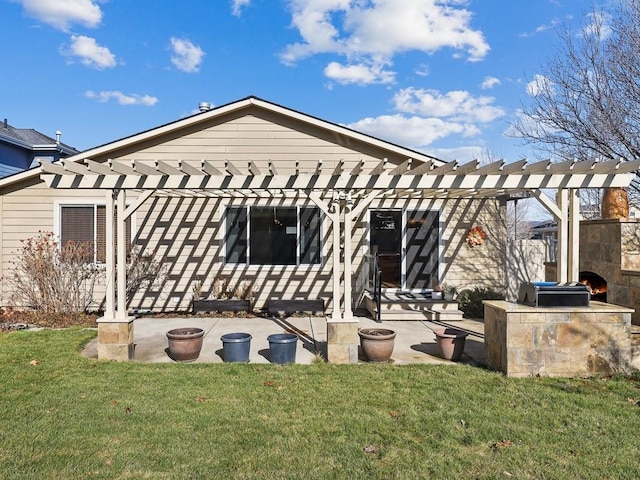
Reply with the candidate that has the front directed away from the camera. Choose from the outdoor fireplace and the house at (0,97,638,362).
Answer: the house

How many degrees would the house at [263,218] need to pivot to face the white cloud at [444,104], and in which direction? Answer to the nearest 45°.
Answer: approximately 45° to its right

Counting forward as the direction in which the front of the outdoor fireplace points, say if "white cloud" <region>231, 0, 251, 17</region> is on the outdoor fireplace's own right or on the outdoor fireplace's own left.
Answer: on the outdoor fireplace's own right

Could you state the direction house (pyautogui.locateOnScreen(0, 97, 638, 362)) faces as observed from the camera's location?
facing away from the viewer

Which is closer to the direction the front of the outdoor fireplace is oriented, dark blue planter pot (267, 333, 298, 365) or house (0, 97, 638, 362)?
the dark blue planter pot

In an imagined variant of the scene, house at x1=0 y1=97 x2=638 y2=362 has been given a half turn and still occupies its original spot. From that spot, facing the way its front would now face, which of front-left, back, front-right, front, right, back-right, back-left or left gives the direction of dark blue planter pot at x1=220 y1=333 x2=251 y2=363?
back
